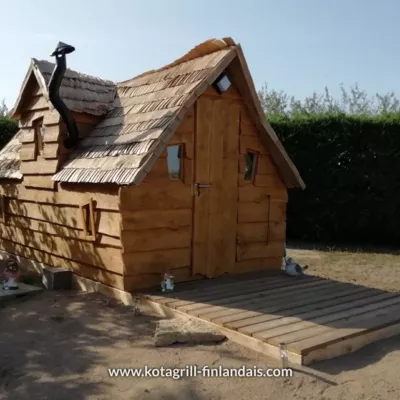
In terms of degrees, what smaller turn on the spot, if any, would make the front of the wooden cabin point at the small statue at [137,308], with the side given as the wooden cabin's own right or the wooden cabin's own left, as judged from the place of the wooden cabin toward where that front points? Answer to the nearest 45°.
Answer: approximately 45° to the wooden cabin's own right

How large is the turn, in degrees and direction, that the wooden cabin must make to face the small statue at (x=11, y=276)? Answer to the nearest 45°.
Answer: approximately 135° to its right

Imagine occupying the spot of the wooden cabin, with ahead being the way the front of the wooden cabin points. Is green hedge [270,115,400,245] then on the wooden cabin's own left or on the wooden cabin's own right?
on the wooden cabin's own left

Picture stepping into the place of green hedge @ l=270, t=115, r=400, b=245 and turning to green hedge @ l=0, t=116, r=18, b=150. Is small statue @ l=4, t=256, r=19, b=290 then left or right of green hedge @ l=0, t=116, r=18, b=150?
left

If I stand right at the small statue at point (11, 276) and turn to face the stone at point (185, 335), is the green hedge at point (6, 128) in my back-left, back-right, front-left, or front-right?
back-left

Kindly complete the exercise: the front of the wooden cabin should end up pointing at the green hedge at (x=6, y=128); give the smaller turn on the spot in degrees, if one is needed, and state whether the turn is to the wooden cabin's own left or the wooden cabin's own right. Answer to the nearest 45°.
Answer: approximately 180°

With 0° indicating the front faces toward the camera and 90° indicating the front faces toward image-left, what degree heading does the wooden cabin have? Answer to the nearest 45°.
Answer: approximately 315°
